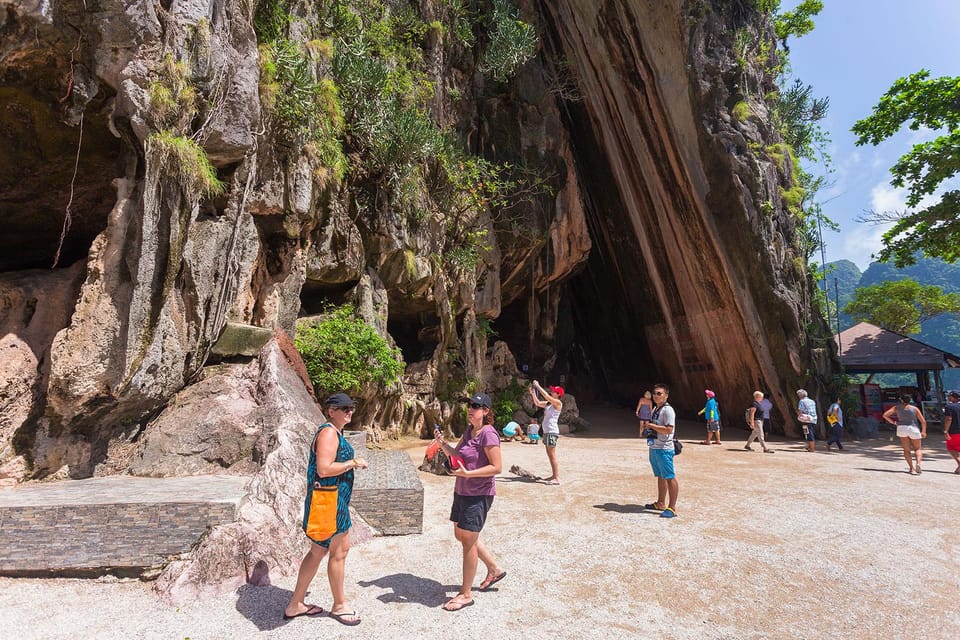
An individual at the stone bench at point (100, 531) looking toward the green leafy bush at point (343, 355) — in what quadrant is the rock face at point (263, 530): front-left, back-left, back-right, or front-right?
front-right

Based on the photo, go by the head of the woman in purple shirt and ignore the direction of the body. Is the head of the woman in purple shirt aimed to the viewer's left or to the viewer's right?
to the viewer's left

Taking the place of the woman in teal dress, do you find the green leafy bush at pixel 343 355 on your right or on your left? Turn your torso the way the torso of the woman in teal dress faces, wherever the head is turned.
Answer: on your left

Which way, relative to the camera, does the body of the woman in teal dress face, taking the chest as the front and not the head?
to the viewer's right

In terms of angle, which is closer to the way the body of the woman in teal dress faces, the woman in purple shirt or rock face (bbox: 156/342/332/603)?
the woman in purple shirt

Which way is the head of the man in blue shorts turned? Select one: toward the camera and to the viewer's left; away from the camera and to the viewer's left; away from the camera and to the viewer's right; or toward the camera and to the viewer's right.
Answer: toward the camera and to the viewer's left
